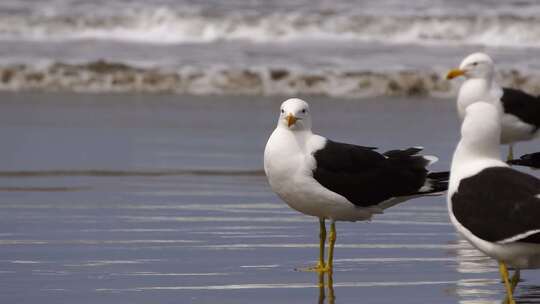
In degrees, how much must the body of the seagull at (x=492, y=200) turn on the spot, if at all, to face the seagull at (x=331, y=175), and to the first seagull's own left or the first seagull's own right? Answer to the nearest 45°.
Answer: approximately 45° to the first seagull's own right

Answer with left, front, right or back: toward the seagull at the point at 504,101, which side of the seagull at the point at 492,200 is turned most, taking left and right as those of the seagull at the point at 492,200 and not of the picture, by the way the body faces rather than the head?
right

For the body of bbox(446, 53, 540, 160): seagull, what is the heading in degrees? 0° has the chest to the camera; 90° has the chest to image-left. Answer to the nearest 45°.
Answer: approximately 90°

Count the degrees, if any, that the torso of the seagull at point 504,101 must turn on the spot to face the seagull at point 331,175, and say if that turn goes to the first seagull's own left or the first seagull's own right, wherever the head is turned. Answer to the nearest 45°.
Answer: approximately 90° to the first seagull's own left

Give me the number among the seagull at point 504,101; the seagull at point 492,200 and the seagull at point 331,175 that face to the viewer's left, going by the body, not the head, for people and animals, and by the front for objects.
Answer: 3

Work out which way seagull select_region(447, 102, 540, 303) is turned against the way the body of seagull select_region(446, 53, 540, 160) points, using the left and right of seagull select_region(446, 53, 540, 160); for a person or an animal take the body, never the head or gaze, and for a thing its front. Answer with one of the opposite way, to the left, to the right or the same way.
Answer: the same way

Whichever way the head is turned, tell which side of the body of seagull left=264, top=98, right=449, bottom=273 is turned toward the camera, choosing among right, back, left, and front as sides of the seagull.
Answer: left

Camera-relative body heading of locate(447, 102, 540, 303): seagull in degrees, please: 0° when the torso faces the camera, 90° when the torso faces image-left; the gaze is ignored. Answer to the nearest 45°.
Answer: approximately 90°

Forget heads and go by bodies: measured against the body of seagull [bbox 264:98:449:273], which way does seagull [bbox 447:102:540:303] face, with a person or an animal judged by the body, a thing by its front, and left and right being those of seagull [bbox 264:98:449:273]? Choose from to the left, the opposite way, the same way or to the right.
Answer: the same way

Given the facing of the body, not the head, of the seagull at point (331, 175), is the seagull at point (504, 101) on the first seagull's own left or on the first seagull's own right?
on the first seagull's own right

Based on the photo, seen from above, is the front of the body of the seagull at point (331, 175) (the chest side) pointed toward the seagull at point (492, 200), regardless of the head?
no

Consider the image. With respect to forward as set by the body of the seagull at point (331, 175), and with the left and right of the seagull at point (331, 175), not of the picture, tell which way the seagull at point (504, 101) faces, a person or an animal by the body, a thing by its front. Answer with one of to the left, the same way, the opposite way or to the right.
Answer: the same way
